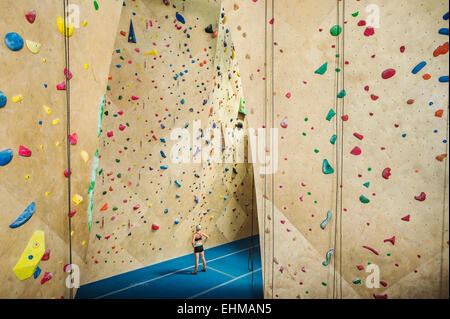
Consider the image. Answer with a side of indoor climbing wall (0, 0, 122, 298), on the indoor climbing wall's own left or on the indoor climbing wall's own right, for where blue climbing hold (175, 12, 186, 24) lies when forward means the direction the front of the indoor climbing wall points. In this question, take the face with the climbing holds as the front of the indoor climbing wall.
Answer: on the indoor climbing wall's own left

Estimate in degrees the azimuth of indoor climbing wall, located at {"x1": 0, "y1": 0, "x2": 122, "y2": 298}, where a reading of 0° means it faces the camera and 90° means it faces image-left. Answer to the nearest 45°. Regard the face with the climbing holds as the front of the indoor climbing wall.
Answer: approximately 315°

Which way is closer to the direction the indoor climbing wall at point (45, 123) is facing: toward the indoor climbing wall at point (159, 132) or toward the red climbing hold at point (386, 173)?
the red climbing hold

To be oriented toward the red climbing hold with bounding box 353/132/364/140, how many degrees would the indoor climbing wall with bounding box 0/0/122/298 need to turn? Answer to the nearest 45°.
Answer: approximately 45° to its left

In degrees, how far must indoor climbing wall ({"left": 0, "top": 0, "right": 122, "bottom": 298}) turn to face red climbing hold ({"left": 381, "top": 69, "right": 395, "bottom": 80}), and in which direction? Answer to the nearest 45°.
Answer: approximately 45° to its left

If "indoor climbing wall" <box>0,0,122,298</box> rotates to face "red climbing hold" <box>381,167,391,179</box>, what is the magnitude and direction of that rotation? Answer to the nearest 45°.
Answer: approximately 45° to its left
